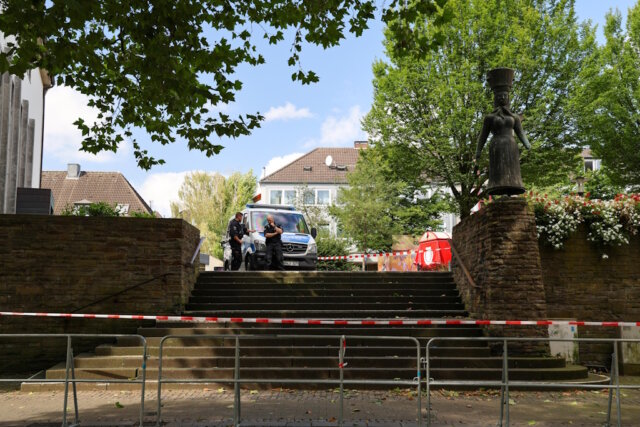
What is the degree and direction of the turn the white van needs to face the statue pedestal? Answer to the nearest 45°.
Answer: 0° — it already faces it

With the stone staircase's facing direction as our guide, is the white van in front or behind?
behind

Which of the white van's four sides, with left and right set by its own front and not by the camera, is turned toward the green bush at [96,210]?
right

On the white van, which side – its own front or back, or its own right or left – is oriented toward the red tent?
left

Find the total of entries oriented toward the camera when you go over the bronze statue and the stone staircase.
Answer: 2

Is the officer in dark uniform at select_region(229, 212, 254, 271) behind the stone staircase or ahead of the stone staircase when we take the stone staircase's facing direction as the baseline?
behind

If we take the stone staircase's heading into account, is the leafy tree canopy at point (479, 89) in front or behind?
behind

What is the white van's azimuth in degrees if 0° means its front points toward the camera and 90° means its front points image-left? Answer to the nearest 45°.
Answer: approximately 315°

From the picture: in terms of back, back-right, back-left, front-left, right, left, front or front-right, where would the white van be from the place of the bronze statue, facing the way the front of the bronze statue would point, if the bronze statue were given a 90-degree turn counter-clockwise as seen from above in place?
back-left

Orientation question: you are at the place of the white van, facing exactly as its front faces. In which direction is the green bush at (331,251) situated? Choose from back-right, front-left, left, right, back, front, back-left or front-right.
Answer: back-left
